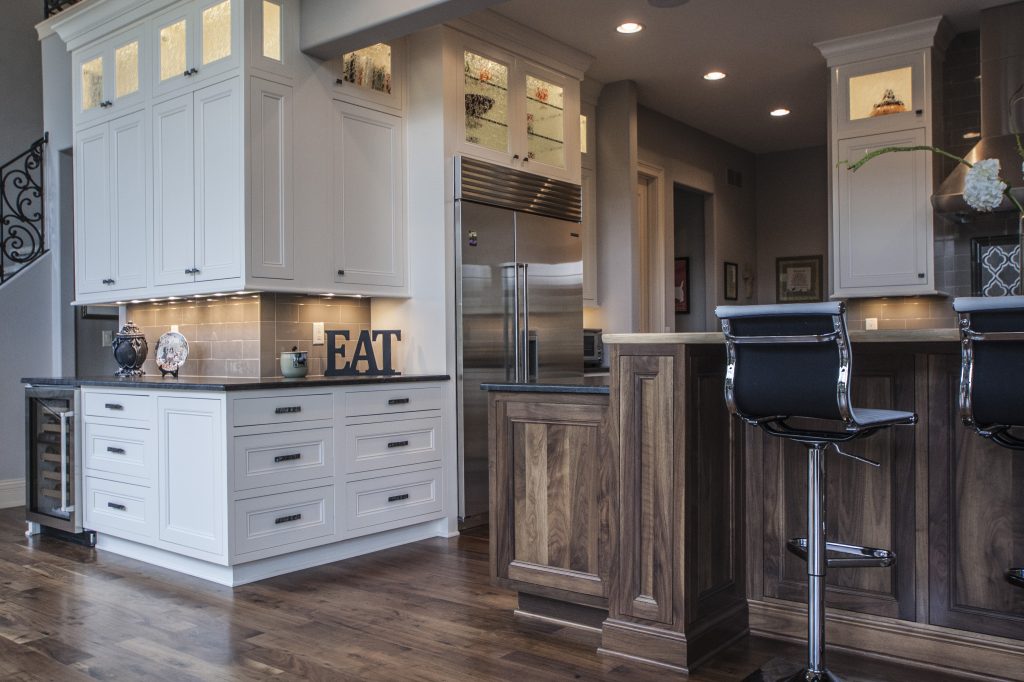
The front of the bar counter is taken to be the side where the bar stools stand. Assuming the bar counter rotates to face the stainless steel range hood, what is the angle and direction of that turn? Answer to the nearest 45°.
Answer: approximately 180°

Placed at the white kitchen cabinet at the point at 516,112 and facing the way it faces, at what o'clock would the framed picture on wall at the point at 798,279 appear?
The framed picture on wall is roughly at 9 o'clock from the white kitchen cabinet.

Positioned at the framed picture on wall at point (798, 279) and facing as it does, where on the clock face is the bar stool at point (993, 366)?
The bar stool is roughly at 12 o'clock from the framed picture on wall.

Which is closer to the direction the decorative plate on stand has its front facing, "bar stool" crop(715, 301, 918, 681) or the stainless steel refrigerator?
the bar stool

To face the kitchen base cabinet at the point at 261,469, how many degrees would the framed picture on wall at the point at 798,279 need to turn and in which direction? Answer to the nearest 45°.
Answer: approximately 45° to its right

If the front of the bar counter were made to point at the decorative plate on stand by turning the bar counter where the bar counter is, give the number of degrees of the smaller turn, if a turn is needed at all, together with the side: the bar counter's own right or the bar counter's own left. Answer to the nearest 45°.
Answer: approximately 45° to the bar counter's own right

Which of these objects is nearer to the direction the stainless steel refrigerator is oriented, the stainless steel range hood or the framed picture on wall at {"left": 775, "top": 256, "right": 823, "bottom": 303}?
the stainless steel range hood

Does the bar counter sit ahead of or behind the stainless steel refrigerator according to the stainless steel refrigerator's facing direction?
ahead

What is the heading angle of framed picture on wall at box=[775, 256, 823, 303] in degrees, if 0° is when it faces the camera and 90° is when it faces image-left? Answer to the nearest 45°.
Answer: approximately 0°

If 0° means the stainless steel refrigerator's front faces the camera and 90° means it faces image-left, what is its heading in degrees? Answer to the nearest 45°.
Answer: approximately 315°

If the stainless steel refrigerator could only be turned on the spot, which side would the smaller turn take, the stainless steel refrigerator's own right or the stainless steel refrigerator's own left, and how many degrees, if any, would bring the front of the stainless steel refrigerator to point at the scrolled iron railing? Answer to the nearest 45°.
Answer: approximately 135° to the stainless steel refrigerator's own right

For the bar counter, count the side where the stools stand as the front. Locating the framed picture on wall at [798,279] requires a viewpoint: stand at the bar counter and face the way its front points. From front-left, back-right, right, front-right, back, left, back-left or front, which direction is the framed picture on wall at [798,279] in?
back-right
